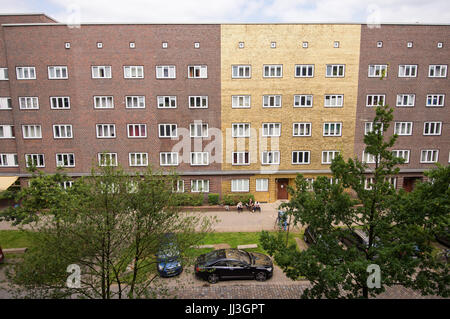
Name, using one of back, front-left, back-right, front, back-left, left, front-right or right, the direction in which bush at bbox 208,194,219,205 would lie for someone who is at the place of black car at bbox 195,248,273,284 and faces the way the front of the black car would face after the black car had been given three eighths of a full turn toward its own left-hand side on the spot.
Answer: front-right

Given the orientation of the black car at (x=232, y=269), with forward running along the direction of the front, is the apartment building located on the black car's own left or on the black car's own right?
on the black car's own left

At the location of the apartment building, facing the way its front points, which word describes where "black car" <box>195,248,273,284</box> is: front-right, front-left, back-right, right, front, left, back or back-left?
front

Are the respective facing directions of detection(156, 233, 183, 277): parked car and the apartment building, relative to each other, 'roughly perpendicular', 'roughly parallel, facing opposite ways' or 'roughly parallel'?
roughly parallel

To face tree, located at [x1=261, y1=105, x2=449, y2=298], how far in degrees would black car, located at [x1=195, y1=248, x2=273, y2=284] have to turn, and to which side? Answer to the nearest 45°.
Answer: approximately 45° to its right

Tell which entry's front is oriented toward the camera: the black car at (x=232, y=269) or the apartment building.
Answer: the apartment building

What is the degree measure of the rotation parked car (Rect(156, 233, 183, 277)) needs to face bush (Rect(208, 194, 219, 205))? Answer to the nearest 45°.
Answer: approximately 180°

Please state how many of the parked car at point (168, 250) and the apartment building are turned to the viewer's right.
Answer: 0

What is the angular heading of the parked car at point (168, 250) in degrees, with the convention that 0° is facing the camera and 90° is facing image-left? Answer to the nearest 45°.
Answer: approximately 0°

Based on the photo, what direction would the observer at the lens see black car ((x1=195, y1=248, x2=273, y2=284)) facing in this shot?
facing to the right of the viewer

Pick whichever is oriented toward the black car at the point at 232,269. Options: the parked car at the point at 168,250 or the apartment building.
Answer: the apartment building

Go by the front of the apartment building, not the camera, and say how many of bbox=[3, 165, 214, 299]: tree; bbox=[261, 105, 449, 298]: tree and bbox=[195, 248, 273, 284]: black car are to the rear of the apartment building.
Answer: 0

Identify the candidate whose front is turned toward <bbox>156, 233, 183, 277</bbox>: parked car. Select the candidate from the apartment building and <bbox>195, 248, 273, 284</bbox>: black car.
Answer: the apartment building

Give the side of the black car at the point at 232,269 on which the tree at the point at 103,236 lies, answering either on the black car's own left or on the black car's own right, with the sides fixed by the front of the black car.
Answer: on the black car's own right

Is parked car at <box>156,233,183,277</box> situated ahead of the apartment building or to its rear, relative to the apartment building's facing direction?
ahead

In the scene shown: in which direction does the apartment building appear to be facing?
toward the camera

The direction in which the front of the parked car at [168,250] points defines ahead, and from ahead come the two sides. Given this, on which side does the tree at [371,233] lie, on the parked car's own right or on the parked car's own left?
on the parked car's own left
